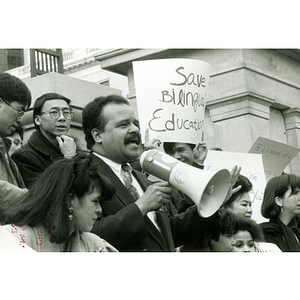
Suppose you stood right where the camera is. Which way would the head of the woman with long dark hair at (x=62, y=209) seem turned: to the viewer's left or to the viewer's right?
to the viewer's right

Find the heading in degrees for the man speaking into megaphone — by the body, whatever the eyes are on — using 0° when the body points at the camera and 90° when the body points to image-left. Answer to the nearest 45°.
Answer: approximately 315°

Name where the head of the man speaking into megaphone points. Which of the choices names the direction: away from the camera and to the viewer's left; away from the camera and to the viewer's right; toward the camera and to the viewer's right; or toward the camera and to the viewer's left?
toward the camera and to the viewer's right

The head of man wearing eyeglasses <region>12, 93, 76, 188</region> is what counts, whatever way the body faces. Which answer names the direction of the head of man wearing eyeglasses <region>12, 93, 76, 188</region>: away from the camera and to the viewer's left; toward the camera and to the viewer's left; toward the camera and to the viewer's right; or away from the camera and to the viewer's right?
toward the camera and to the viewer's right

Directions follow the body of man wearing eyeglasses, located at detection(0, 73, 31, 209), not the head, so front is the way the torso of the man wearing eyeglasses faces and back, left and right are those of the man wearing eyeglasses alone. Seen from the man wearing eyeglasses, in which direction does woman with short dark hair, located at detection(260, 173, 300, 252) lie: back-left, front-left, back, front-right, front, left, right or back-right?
front-left

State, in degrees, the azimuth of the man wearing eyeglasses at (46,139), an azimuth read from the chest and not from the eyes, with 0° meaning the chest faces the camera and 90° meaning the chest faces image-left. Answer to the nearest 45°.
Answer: approximately 315°

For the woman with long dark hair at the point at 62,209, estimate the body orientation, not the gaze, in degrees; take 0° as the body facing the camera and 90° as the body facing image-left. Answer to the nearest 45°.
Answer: approximately 270°

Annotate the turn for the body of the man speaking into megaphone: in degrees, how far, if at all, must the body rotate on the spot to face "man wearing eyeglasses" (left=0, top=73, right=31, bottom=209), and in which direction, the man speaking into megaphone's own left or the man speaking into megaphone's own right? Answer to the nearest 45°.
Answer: approximately 135° to the man speaking into megaphone's own right
